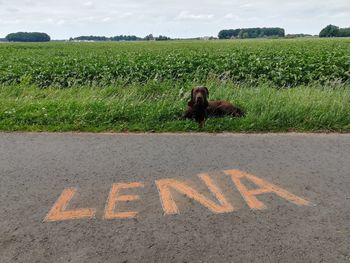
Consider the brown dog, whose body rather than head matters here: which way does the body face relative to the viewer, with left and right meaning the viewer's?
facing the viewer and to the left of the viewer
